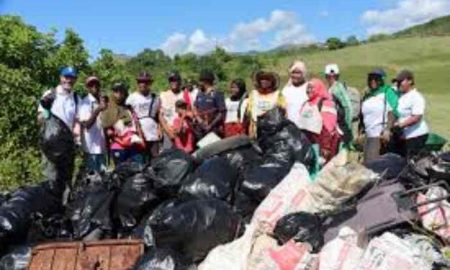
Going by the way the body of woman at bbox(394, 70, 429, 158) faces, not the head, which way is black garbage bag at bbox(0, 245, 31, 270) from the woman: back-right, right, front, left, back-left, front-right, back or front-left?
front

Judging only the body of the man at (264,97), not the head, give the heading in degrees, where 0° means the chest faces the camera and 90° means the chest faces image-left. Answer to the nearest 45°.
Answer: approximately 0°

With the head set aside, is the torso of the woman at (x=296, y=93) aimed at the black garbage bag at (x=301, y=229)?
yes

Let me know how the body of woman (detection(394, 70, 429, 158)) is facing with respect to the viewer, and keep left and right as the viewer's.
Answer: facing the viewer and to the left of the viewer

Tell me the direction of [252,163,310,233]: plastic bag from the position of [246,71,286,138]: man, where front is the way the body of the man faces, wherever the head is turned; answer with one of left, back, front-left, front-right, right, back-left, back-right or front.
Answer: front

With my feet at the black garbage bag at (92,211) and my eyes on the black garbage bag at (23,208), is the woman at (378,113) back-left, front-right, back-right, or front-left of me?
back-right

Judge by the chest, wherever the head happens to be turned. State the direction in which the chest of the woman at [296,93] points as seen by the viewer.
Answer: toward the camera

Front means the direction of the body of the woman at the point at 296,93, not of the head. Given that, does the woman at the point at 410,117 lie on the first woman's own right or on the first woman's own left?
on the first woman's own left

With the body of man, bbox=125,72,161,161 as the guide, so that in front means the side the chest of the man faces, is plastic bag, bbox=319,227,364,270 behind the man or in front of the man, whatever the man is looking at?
in front

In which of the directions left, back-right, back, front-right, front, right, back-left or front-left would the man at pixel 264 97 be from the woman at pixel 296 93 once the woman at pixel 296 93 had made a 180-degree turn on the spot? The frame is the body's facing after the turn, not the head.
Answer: left

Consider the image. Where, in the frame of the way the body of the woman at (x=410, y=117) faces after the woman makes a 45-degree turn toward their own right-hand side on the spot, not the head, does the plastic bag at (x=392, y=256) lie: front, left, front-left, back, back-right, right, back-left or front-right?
left

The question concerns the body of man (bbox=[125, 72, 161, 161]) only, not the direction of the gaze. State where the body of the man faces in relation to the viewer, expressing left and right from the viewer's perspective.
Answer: facing the viewer
